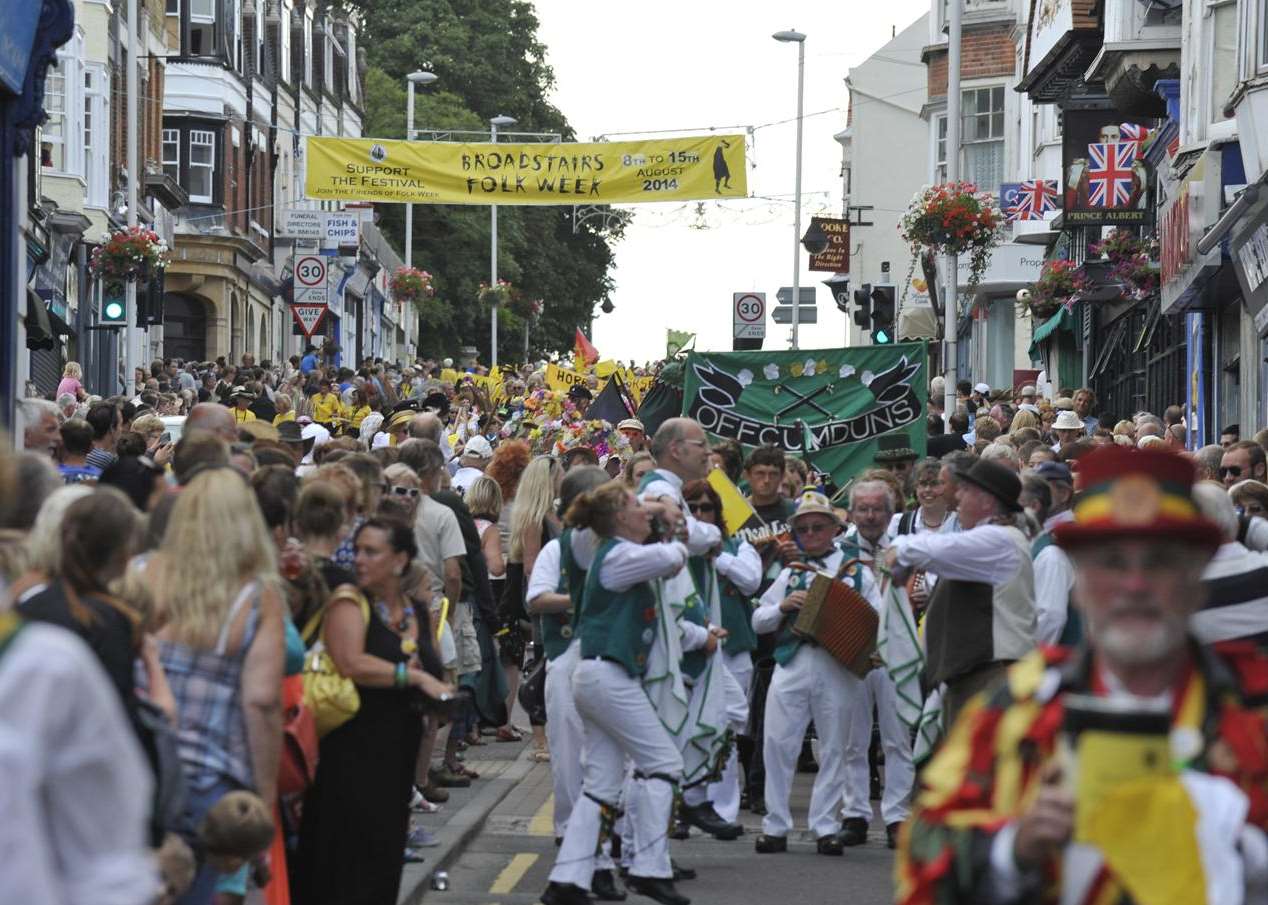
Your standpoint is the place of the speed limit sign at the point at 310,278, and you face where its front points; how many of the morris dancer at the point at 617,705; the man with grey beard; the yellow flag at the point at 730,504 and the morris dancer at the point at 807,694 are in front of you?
4

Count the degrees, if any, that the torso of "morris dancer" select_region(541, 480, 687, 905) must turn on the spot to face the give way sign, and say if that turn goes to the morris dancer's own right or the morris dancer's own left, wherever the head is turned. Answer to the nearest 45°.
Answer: approximately 90° to the morris dancer's own left

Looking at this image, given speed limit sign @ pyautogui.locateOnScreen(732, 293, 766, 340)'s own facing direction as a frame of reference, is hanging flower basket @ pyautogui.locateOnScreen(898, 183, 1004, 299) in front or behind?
in front

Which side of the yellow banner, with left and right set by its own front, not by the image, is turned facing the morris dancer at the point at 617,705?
front

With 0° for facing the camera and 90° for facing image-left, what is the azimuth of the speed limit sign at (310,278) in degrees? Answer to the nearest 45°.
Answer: approximately 0°
